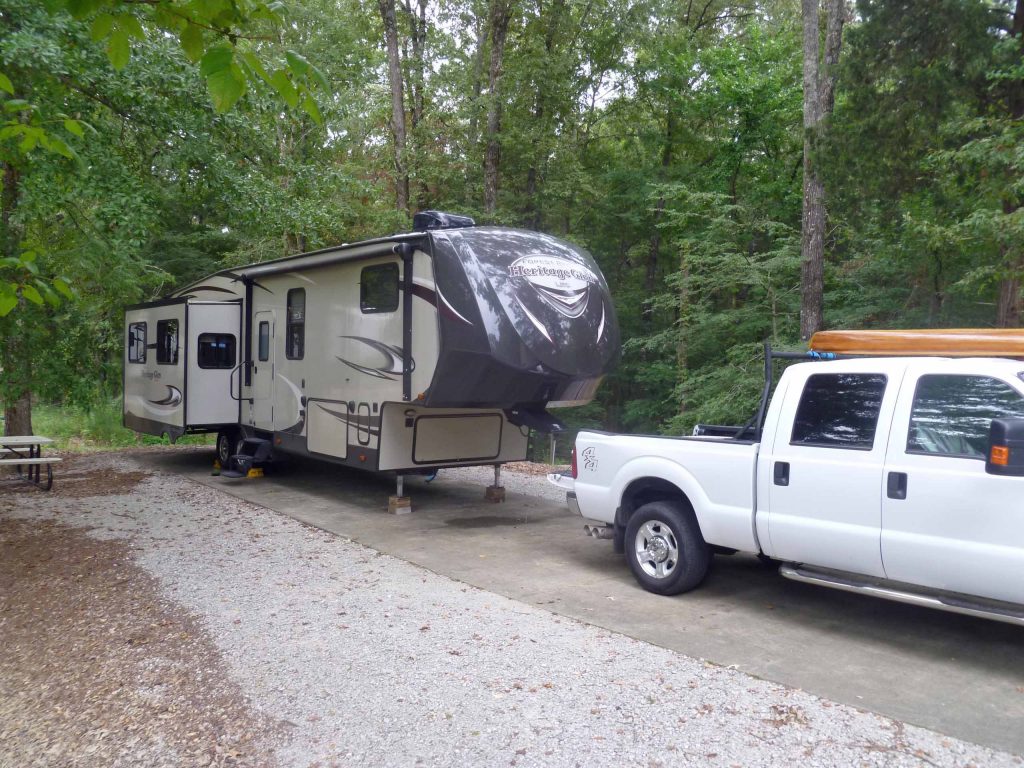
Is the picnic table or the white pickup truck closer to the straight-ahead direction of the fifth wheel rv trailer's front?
the white pickup truck

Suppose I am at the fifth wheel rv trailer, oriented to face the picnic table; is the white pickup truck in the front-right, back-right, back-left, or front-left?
back-left

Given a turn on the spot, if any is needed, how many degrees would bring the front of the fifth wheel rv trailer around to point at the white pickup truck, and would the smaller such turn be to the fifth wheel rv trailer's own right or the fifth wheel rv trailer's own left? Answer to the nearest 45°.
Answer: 0° — it already faces it

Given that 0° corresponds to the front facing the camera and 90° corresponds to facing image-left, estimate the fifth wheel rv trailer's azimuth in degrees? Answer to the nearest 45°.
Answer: approximately 315°

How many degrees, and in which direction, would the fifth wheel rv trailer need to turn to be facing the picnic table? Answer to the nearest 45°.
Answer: approximately 180°
